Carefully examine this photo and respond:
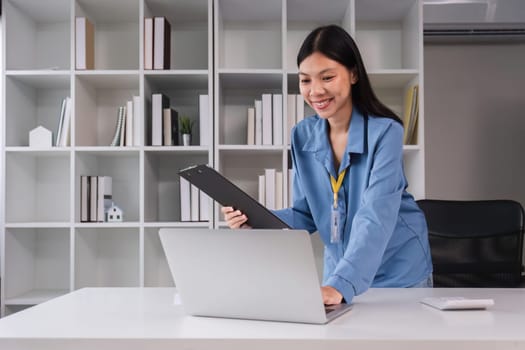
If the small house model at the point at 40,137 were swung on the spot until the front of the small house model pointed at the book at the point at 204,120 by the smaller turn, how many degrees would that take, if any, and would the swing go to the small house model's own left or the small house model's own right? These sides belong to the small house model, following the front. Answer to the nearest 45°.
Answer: approximately 45° to the small house model's own left

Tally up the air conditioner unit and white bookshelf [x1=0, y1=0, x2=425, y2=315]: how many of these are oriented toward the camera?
2

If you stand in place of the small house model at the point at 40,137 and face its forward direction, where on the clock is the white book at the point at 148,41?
The white book is roughly at 10 o'clock from the small house model.

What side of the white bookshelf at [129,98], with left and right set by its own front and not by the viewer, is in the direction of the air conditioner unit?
left

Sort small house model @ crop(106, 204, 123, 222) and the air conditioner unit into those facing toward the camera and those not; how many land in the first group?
2

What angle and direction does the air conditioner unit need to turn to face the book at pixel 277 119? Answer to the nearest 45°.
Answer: approximately 45° to its right

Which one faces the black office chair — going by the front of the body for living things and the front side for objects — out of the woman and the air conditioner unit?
the air conditioner unit

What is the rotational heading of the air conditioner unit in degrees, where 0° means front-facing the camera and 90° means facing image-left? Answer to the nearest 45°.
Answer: approximately 0°
